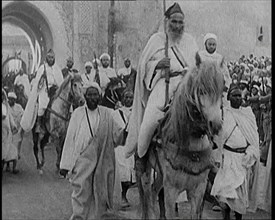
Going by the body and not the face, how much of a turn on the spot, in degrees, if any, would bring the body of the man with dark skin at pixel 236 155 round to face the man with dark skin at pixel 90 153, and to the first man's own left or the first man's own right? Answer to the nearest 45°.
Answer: approximately 90° to the first man's own right

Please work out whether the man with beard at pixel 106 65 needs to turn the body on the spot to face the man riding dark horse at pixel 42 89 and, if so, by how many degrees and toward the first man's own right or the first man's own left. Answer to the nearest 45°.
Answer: approximately 90° to the first man's own right

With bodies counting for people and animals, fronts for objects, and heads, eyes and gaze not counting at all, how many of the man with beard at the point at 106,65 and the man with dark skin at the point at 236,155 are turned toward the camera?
2

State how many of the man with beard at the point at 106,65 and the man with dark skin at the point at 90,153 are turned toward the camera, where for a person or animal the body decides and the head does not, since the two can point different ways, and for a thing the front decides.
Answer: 2

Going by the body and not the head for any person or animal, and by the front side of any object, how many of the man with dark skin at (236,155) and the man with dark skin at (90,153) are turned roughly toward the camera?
2

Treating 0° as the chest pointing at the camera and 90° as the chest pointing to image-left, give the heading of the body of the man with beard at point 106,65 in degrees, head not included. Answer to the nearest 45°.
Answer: approximately 0°

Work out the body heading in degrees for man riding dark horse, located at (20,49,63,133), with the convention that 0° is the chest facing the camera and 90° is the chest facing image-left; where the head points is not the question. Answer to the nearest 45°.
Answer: approximately 315°

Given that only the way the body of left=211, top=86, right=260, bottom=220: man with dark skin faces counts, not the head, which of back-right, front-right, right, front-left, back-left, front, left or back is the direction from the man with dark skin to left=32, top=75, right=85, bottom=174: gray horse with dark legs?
right
